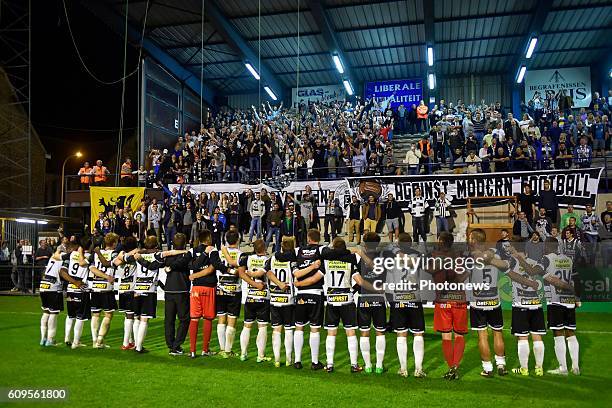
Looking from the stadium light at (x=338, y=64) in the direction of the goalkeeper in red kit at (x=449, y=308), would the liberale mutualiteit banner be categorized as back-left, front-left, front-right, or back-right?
back-left

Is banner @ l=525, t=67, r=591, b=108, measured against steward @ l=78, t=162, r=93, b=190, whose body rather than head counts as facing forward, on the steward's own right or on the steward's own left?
on the steward's own left

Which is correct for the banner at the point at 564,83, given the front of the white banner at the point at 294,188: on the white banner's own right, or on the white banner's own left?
on the white banner's own left

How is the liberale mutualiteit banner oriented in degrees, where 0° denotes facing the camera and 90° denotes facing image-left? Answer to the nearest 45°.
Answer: approximately 0°

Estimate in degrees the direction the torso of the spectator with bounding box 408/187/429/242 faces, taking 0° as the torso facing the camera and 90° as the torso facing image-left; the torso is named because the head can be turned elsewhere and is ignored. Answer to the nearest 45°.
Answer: approximately 0°

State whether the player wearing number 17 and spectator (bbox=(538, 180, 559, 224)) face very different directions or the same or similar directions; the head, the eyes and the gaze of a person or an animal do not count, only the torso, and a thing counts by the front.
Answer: very different directions

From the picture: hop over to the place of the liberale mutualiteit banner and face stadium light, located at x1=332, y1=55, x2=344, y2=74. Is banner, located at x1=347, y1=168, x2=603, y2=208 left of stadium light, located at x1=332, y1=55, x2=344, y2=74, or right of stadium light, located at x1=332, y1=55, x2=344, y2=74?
left

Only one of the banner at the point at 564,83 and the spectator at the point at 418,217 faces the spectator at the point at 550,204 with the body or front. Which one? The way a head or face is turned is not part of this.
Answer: the banner

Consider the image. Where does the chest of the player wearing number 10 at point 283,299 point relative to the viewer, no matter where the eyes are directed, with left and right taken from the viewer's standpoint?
facing away from the viewer

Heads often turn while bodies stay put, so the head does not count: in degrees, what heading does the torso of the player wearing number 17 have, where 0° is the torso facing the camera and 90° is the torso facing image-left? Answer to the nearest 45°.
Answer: approximately 180°

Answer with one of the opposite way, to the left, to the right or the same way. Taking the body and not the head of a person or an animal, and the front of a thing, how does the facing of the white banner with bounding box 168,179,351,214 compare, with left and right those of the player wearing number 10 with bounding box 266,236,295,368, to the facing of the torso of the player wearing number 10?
the opposite way

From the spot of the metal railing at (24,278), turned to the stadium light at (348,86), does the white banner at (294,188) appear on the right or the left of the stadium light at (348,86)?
right

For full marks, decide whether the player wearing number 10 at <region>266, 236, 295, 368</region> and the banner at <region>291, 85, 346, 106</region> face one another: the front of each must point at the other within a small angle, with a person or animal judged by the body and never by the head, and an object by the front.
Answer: yes

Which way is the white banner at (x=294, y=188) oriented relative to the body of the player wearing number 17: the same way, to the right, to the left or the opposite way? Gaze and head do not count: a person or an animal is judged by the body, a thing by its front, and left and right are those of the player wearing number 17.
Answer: the opposite way

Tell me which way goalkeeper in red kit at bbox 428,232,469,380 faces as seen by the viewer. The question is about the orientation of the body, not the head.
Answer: away from the camera
